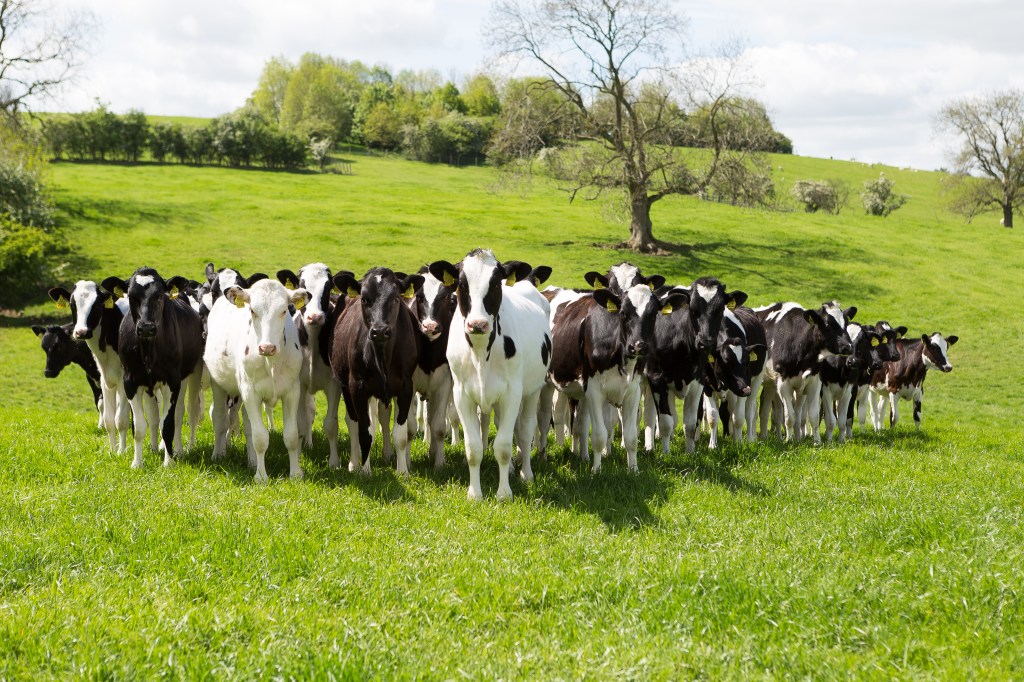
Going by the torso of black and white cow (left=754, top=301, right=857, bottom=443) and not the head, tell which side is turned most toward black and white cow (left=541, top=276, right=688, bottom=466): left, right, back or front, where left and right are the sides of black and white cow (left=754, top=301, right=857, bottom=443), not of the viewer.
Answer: right

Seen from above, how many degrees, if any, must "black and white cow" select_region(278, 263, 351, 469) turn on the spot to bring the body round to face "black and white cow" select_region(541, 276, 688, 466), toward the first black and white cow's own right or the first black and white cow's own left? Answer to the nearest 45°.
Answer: approximately 90° to the first black and white cow's own left

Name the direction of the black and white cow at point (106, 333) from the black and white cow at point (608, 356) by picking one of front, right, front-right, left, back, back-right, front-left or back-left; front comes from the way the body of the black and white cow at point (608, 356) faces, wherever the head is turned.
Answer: back-right

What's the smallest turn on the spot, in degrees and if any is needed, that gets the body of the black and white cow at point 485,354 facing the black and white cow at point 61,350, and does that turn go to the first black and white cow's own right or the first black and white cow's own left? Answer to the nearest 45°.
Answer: approximately 135° to the first black and white cow's own right

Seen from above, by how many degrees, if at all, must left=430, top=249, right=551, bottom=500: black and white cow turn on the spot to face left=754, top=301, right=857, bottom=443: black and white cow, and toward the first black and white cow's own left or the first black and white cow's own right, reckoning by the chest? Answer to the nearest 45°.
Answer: approximately 135° to the first black and white cow's own left

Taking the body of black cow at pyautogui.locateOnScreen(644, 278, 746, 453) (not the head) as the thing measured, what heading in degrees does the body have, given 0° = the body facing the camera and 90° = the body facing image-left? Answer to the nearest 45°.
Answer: approximately 315°
